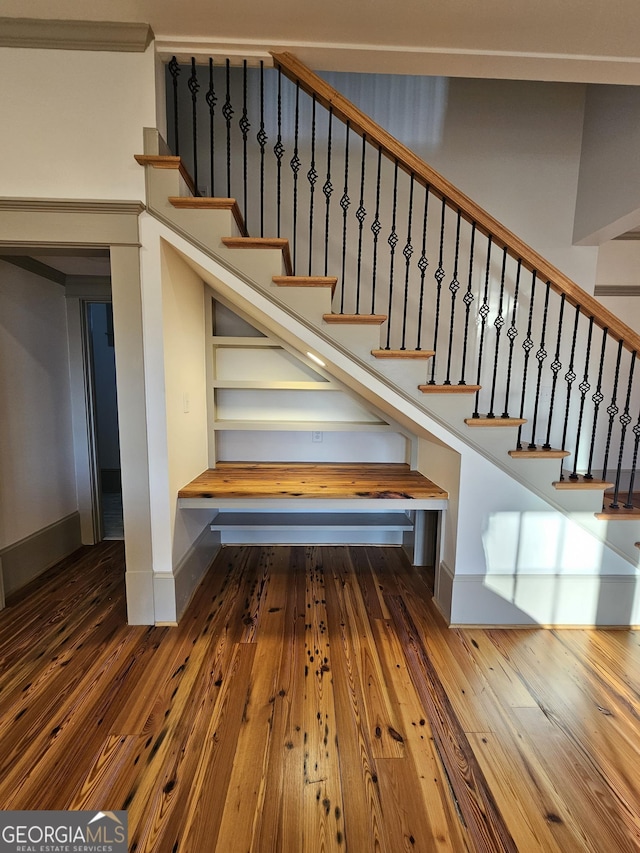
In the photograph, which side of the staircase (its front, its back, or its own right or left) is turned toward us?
right

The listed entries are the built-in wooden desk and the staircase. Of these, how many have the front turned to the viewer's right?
1

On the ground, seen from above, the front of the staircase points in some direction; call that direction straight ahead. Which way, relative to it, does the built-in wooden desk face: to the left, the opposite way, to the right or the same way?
to the right

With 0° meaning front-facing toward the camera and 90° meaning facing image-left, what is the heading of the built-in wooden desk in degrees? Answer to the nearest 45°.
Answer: approximately 0°

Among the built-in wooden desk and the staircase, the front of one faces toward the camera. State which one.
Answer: the built-in wooden desk
